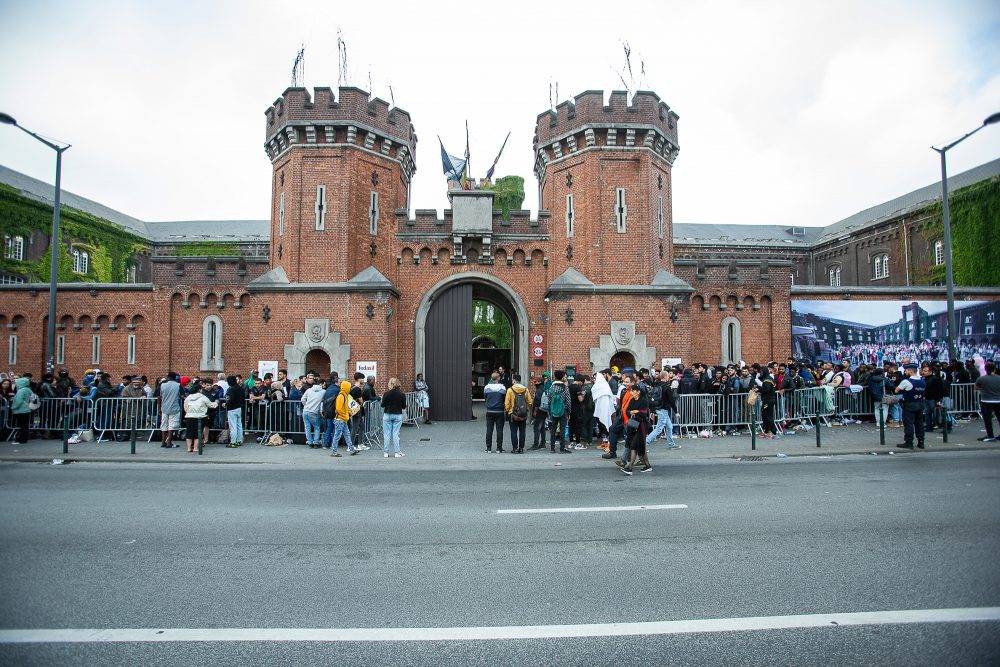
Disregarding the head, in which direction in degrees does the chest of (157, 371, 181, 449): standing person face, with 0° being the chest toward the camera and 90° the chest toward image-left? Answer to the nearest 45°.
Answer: approximately 180°

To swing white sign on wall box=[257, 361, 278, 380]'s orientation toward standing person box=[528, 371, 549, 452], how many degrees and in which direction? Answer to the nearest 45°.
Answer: approximately 45° to its left

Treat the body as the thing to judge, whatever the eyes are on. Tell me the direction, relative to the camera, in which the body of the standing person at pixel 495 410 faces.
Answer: away from the camera

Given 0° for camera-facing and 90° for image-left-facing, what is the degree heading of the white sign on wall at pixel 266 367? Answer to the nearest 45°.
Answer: approximately 0°

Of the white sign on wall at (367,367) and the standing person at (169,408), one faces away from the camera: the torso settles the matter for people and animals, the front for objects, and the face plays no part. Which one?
the standing person

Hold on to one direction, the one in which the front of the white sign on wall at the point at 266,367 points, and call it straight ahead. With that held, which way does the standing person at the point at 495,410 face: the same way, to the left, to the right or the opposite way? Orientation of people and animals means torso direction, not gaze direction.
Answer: the opposite way

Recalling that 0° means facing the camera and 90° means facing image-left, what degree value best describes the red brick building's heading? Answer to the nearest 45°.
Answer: approximately 0°

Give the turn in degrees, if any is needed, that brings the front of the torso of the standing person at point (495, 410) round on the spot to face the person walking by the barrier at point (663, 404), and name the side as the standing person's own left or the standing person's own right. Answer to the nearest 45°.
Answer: approximately 90° to the standing person's own right

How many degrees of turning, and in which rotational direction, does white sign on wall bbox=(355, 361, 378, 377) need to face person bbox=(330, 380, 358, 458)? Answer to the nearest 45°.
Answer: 0° — it already faces them

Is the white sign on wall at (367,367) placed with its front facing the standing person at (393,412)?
yes

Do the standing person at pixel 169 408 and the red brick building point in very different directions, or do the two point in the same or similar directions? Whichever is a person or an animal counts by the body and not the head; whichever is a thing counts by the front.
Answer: very different directions
